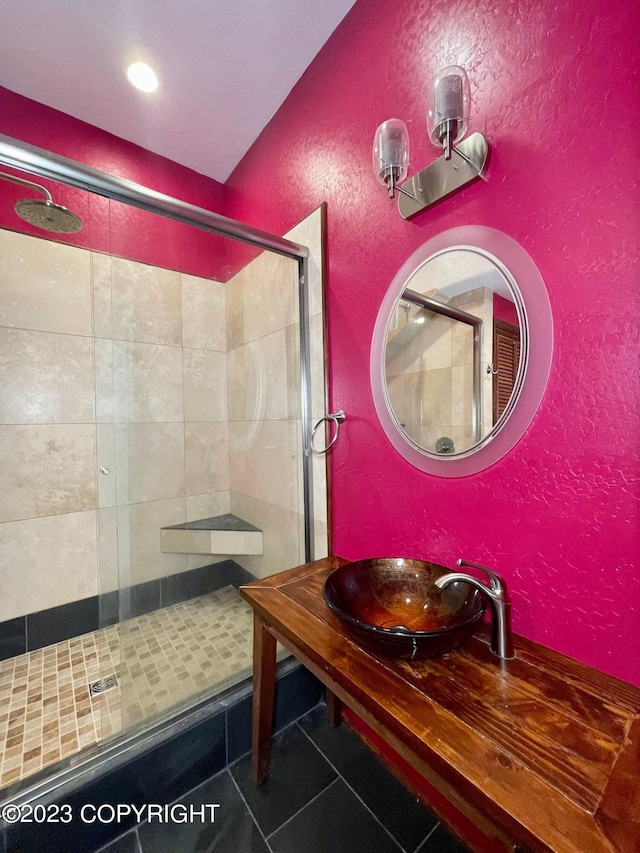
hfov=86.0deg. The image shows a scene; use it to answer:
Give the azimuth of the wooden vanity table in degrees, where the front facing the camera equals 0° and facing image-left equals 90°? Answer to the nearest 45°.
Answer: approximately 45°

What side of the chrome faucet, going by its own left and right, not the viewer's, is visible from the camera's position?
left

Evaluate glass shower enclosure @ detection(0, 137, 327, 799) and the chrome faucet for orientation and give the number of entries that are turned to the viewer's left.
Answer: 1

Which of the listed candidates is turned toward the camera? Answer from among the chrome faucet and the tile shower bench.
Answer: the tile shower bench

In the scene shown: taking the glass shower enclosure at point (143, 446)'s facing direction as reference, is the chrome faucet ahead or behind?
ahead

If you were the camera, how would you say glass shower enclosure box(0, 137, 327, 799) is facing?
facing the viewer and to the right of the viewer

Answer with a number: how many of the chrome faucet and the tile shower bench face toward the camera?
1

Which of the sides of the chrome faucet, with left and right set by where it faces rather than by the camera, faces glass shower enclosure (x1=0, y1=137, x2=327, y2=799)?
front

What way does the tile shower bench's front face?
toward the camera

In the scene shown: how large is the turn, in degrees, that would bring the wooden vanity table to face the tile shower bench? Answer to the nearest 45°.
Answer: approximately 90° to its right

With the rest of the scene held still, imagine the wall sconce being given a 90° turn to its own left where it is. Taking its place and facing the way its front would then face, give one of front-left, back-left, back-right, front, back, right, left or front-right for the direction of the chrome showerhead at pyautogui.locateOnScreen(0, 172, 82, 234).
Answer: back-right

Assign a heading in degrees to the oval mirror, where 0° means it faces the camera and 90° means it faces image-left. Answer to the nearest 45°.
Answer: approximately 45°

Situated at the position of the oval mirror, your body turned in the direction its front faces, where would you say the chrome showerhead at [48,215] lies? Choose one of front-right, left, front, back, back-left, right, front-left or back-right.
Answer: front-right

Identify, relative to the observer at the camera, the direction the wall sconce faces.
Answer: facing the viewer and to the left of the viewer
